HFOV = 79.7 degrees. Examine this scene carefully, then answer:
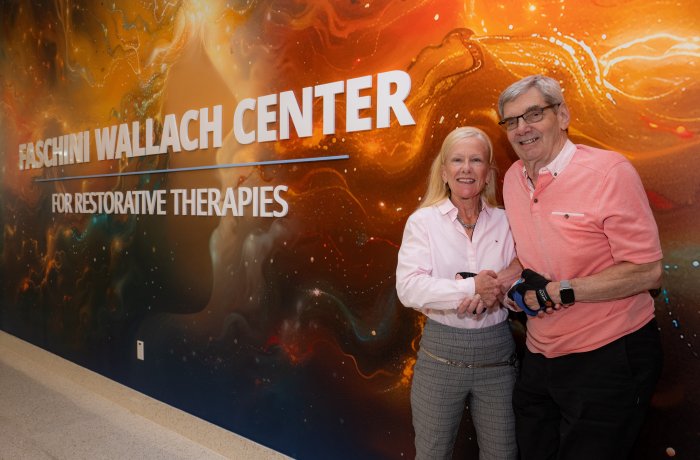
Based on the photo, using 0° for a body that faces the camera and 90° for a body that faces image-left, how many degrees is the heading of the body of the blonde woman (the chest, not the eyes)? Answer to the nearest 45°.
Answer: approximately 0°
